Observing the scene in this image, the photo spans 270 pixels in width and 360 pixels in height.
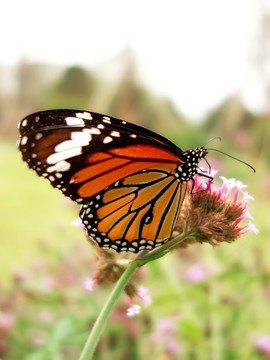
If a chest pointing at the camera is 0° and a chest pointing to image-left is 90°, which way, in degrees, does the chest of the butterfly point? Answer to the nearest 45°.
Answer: approximately 270°
